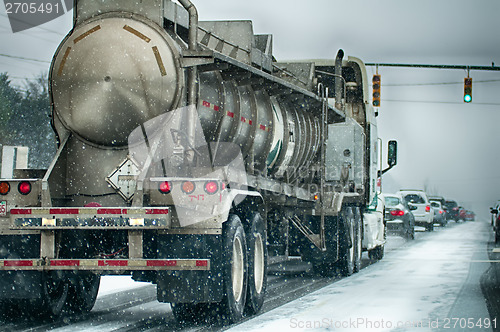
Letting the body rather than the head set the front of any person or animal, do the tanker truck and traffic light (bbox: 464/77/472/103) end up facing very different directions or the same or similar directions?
very different directions

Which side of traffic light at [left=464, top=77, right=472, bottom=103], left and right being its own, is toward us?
front

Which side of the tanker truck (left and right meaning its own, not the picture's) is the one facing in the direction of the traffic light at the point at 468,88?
front

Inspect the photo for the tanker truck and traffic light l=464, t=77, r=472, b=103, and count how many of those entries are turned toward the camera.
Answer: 1

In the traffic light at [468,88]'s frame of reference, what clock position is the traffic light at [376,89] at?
the traffic light at [376,89] is roughly at 2 o'clock from the traffic light at [468,88].

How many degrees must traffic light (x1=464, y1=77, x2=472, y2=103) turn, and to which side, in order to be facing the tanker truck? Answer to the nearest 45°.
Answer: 0° — it already faces it

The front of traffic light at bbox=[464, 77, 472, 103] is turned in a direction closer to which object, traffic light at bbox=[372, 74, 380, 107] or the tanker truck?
the tanker truck

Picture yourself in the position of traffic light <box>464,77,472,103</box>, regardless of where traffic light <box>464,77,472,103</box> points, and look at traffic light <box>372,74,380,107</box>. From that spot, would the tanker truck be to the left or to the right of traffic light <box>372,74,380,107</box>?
left

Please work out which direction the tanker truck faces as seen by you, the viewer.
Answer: facing away from the viewer and to the right of the viewer
